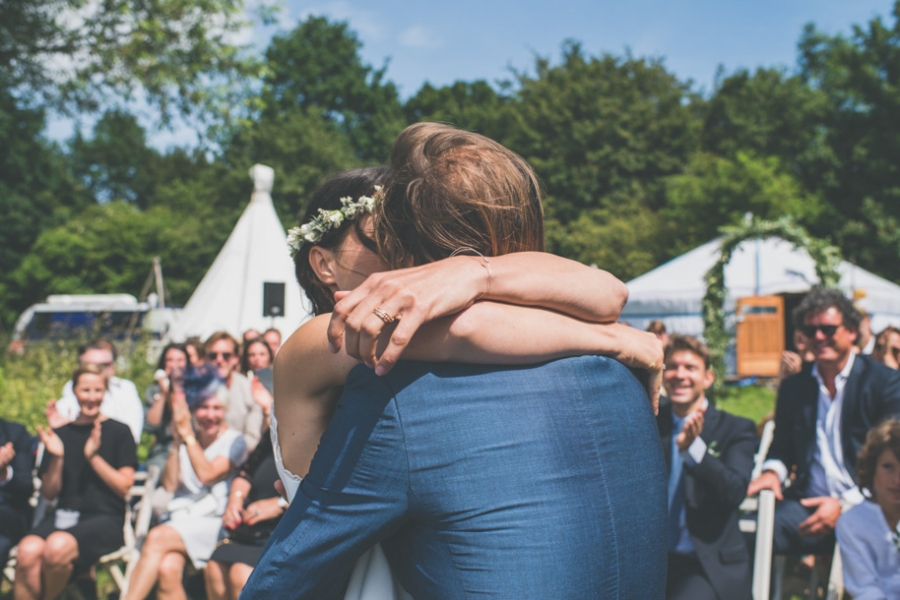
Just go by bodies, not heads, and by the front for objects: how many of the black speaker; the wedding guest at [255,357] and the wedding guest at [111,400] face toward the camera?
3

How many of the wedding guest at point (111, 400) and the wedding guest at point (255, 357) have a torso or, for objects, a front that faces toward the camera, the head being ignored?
2

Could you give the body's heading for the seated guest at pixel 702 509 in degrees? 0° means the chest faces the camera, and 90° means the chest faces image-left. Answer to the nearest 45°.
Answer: approximately 45°

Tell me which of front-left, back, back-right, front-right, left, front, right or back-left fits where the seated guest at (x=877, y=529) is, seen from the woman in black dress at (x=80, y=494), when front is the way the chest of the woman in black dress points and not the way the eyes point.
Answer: left

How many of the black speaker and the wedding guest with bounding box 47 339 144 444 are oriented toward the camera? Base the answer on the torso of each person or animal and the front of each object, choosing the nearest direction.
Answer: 2

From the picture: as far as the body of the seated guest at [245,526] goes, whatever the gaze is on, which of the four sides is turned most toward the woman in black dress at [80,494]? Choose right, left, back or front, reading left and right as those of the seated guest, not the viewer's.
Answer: right

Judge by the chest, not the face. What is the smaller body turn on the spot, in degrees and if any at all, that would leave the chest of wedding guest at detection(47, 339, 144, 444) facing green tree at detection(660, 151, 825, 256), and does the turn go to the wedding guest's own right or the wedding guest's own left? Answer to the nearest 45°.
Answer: approximately 135° to the wedding guest's own left

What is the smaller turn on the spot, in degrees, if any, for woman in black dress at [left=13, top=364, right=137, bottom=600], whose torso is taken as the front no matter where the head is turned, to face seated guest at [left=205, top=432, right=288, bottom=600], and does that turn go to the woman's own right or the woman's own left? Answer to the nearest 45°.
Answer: approximately 90° to the woman's own left

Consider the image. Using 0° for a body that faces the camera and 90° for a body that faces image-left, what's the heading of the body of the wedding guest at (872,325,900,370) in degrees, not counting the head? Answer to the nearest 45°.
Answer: approximately 45°

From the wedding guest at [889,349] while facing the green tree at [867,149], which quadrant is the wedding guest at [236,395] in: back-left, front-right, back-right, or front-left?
back-left

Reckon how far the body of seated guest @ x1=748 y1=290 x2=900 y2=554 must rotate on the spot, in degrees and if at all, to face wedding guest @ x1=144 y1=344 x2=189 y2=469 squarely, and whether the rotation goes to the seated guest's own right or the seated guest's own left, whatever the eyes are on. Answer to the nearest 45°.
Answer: approximately 45° to the seated guest's own right

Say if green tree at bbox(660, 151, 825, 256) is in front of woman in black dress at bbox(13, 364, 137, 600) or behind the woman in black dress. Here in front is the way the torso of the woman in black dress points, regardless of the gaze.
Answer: behind
